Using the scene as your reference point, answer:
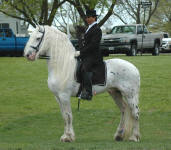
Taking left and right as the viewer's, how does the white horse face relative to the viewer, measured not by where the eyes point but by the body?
facing to the left of the viewer

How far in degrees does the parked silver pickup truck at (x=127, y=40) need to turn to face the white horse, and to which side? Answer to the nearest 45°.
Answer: approximately 45° to its left

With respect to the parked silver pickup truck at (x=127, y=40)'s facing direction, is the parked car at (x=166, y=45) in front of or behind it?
behind

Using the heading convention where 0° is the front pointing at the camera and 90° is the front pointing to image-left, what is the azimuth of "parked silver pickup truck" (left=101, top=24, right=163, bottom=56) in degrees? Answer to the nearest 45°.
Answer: approximately 45°

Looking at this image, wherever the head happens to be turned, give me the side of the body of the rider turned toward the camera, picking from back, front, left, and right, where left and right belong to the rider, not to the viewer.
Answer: left

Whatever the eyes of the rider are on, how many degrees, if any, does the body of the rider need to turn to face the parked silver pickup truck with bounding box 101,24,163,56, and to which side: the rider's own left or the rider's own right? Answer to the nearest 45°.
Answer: approximately 90° to the rider's own right

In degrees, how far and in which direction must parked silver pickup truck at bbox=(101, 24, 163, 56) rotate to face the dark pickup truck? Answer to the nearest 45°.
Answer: approximately 45° to its right

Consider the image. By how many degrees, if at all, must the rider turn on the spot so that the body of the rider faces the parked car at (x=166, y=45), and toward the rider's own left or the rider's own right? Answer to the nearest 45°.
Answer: approximately 90° to the rider's own right

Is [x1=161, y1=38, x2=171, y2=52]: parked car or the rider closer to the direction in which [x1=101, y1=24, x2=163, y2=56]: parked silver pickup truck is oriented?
the rider
